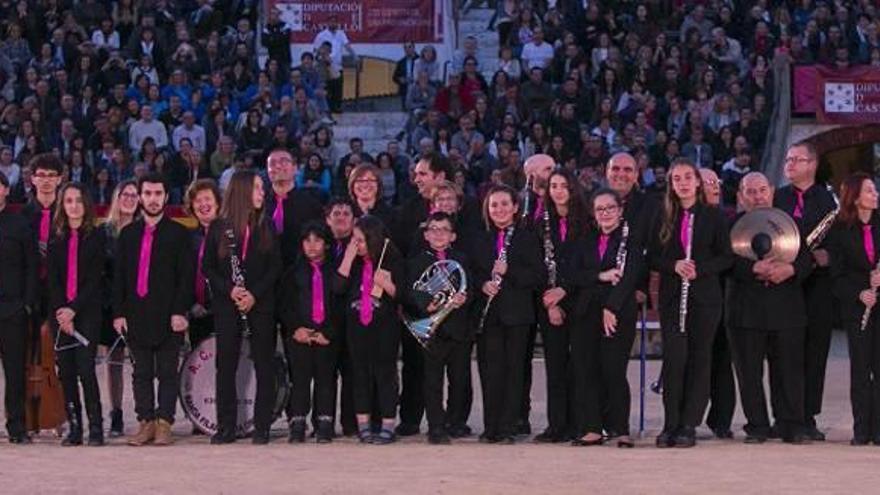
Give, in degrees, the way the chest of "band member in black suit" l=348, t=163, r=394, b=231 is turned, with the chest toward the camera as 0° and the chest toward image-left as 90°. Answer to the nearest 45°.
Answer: approximately 0°

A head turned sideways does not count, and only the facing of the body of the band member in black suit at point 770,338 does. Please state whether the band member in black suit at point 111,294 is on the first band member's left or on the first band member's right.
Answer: on the first band member's right
